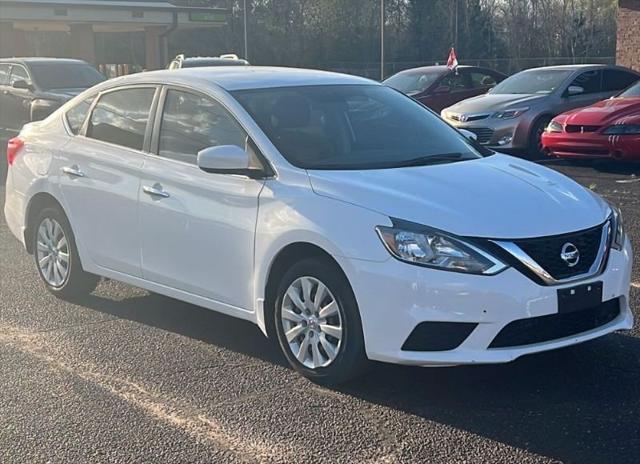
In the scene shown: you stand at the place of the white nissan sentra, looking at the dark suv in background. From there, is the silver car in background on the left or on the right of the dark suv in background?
right

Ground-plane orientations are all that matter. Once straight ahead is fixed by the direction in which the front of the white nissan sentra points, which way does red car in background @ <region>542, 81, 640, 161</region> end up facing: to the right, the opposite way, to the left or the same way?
to the right

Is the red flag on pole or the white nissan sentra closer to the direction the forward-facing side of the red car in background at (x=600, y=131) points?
the white nissan sentra

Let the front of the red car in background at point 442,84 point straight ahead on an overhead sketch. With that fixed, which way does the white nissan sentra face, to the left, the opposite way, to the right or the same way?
to the left

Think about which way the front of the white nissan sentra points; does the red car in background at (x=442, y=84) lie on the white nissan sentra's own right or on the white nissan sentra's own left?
on the white nissan sentra's own left

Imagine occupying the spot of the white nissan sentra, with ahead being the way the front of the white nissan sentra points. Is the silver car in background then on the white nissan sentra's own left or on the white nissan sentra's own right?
on the white nissan sentra's own left

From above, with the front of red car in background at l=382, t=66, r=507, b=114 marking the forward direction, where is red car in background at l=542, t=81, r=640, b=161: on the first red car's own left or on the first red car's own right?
on the first red car's own left

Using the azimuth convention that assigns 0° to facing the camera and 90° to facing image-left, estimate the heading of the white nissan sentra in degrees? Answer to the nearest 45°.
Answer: approximately 315°
